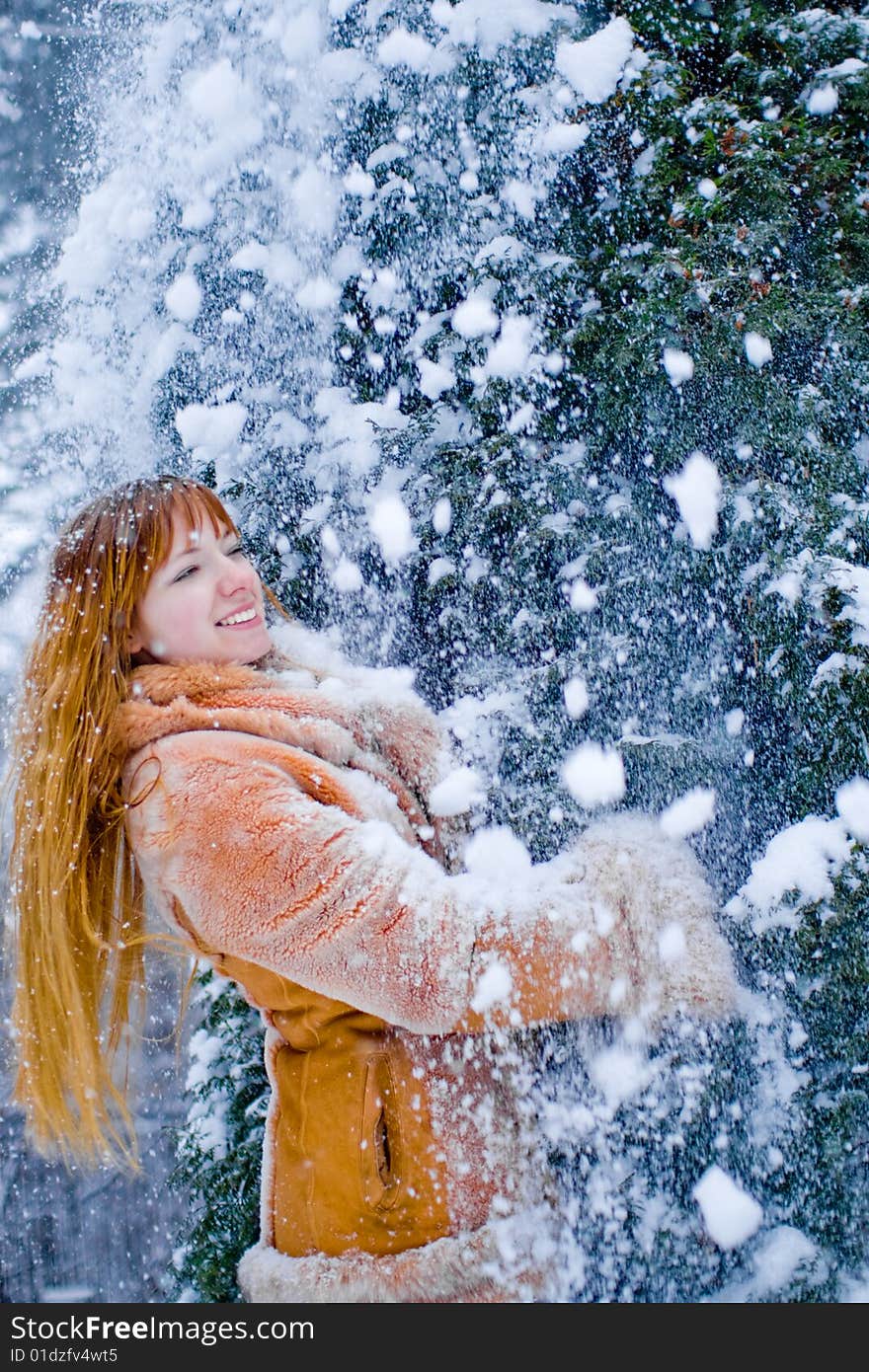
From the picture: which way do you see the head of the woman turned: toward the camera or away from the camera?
toward the camera

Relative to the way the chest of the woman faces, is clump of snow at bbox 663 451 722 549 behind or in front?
in front

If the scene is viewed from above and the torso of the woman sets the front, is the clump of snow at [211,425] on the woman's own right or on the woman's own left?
on the woman's own left

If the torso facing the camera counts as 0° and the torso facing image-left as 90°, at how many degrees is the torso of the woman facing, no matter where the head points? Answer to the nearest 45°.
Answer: approximately 270°

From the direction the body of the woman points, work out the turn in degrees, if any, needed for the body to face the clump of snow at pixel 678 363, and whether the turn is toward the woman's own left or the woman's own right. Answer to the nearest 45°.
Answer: approximately 45° to the woman's own left
